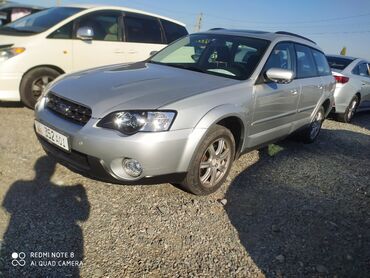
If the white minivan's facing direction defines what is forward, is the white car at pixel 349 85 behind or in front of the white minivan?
behind

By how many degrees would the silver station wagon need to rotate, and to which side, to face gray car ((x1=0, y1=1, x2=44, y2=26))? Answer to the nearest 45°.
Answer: approximately 90° to its right

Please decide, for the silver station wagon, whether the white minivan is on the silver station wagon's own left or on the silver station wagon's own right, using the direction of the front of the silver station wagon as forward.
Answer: on the silver station wagon's own right

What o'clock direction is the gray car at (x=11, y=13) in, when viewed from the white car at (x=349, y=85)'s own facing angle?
the gray car at (x=11, y=13) is roughly at 7 o'clock from the white car at (x=349, y=85).

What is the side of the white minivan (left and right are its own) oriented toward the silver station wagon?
left

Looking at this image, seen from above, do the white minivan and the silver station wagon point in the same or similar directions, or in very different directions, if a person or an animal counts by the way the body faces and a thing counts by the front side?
same or similar directions

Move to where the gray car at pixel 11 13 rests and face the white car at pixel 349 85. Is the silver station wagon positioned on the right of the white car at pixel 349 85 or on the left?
right

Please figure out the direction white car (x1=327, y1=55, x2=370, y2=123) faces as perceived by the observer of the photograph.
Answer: facing away from the viewer and to the right of the viewer

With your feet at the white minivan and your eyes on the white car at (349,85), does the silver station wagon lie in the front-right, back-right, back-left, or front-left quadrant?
front-right

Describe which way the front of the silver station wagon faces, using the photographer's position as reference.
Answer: facing the viewer and to the left of the viewer

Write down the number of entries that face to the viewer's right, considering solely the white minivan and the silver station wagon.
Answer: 0
